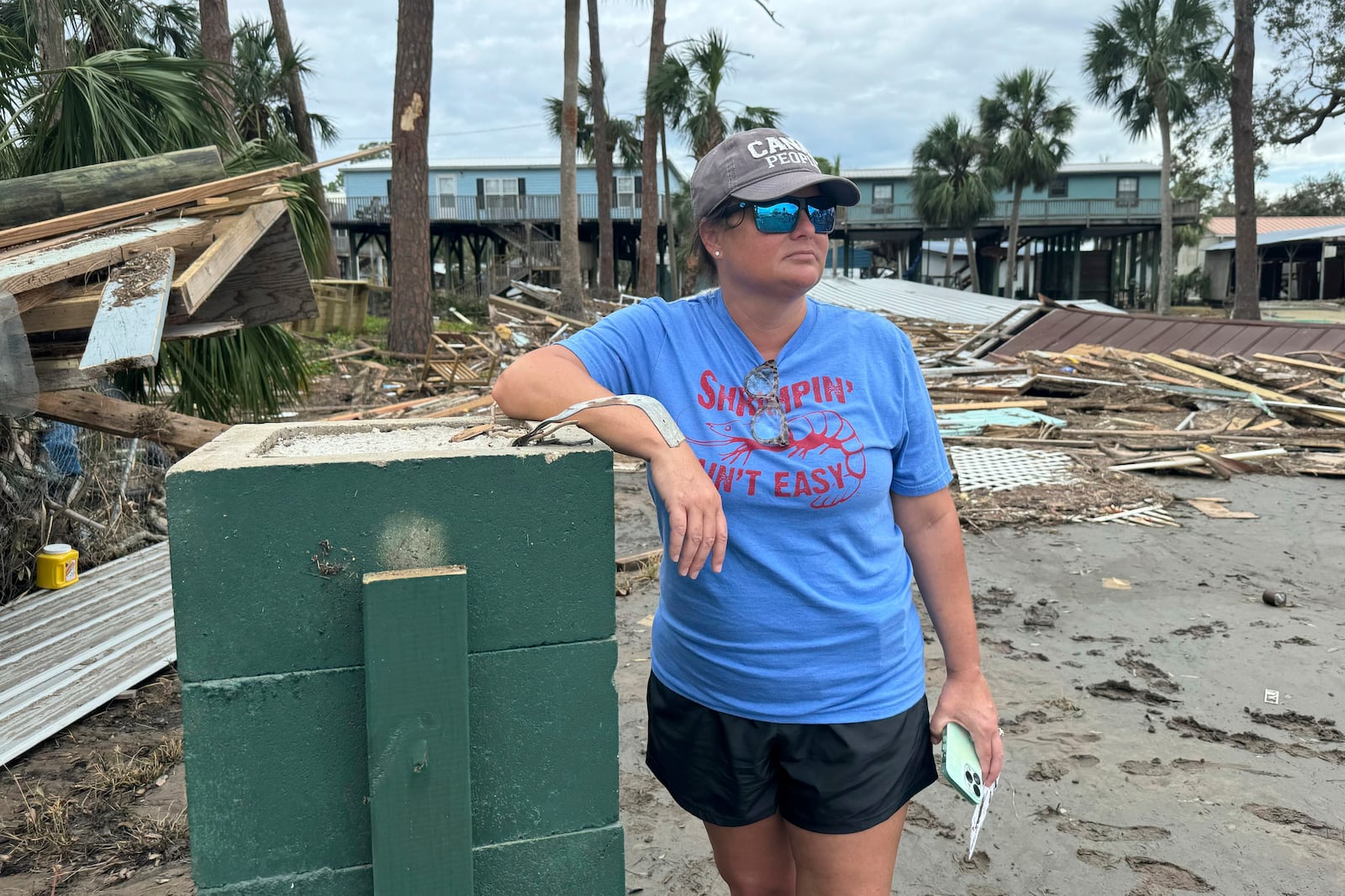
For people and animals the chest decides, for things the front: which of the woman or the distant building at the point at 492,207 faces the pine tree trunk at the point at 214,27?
the distant building

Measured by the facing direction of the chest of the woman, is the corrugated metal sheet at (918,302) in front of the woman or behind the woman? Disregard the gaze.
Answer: behind

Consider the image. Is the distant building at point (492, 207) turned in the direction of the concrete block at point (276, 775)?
yes

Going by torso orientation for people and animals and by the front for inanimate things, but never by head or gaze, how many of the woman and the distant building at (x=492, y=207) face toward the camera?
2

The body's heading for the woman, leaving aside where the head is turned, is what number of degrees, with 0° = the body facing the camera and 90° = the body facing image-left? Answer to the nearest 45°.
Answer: approximately 0°

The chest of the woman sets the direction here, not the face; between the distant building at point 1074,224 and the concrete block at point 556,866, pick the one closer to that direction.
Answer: the concrete block

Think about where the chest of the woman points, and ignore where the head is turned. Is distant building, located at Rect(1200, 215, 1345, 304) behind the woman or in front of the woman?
behind

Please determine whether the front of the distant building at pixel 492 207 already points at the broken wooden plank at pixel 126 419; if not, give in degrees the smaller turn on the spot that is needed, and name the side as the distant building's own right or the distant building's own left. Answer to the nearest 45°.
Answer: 0° — it already faces it

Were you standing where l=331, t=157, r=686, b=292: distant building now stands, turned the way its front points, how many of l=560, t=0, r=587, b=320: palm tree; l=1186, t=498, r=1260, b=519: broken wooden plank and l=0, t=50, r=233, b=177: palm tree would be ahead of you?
3

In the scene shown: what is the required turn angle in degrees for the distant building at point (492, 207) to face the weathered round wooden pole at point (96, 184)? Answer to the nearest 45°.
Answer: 0° — it already faces it

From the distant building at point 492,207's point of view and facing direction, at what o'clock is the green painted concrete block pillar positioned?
The green painted concrete block pillar is roughly at 12 o'clock from the distant building.
